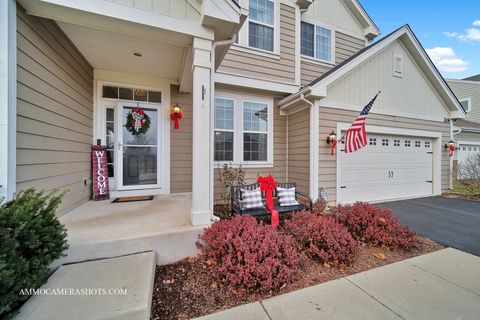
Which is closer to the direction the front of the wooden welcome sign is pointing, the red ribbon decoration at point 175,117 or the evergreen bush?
the evergreen bush

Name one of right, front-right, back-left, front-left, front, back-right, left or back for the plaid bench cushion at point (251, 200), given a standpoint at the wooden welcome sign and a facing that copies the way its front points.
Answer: front-left

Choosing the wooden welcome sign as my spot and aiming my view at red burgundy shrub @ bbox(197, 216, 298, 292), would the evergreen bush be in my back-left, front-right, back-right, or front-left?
front-right

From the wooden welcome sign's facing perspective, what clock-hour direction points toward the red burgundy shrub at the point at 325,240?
The red burgundy shrub is roughly at 11 o'clock from the wooden welcome sign.

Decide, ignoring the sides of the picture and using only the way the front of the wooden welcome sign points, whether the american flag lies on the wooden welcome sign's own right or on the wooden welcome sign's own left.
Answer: on the wooden welcome sign's own left

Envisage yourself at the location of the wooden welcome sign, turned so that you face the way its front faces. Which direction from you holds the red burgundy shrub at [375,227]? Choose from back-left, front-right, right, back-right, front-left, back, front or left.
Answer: front-left

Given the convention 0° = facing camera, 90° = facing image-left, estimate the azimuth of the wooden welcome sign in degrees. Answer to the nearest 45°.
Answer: approximately 0°

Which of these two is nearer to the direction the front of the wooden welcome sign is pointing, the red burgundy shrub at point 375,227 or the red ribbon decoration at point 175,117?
the red burgundy shrub

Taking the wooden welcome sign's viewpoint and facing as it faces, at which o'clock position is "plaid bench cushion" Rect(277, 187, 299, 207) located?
The plaid bench cushion is roughly at 10 o'clock from the wooden welcome sign.

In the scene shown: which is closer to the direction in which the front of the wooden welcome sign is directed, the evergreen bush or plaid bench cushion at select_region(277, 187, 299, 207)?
the evergreen bush

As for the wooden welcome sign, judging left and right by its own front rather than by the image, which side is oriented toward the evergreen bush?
front

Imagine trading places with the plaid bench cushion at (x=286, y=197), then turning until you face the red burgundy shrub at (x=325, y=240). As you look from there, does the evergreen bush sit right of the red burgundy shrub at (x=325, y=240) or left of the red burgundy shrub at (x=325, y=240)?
right
